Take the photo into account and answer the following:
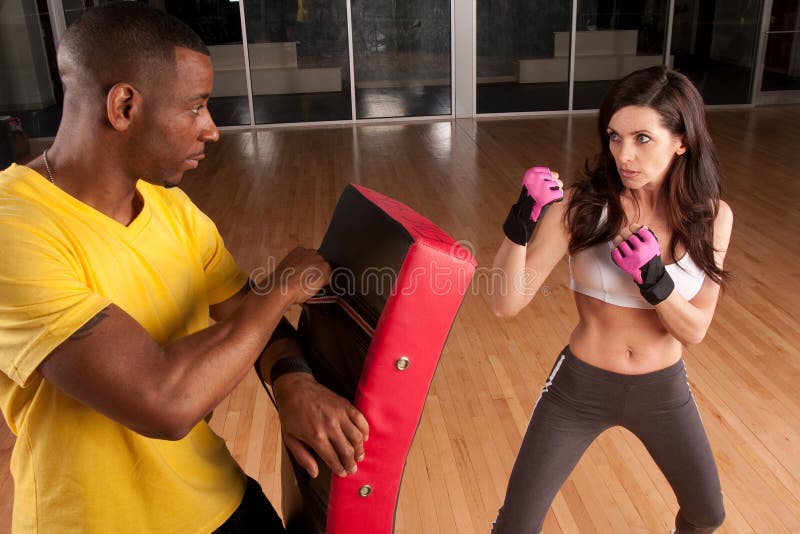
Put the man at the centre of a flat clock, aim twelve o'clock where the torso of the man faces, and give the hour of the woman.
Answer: The woman is roughly at 10 o'clock from the man.

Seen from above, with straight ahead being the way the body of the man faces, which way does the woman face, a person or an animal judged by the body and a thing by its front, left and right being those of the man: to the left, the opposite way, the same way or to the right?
to the right

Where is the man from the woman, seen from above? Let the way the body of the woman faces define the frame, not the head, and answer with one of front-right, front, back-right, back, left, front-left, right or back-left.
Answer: front-right

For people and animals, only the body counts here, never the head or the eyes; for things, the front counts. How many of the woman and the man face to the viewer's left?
0

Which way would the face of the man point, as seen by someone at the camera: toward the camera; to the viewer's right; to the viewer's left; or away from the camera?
to the viewer's right
